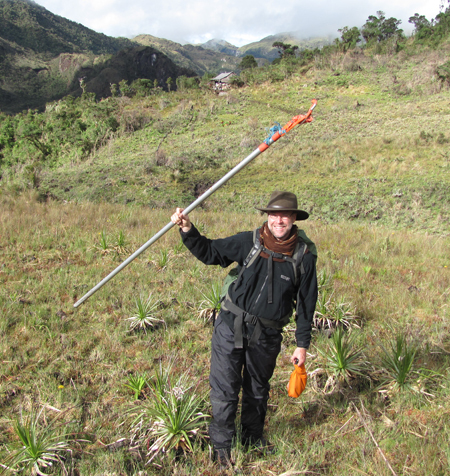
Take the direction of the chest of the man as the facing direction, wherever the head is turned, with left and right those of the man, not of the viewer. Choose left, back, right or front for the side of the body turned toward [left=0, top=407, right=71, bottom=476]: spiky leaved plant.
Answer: right

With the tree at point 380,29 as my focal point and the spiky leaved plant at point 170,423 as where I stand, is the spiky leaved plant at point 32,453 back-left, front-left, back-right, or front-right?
back-left

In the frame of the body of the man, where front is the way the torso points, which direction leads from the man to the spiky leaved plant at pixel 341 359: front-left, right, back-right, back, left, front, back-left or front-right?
back-left

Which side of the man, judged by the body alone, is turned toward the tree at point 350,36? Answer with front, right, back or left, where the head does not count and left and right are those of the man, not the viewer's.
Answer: back

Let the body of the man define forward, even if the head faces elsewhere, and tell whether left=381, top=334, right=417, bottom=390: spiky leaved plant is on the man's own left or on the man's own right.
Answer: on the man's own left

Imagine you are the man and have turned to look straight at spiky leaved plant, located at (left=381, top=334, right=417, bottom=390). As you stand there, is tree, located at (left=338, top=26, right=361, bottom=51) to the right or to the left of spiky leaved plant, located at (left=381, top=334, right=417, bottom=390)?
left

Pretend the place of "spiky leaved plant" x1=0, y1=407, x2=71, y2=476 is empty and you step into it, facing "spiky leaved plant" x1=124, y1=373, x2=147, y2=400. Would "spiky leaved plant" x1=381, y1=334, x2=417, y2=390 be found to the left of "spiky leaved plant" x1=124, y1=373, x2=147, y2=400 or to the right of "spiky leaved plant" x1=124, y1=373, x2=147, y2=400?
right

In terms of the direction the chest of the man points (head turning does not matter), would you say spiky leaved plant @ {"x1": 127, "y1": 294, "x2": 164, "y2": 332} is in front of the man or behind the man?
behind

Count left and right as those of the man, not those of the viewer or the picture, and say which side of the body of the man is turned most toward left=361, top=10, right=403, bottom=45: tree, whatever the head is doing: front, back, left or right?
back

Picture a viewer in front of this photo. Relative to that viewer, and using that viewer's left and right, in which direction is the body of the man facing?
facing the viewer
